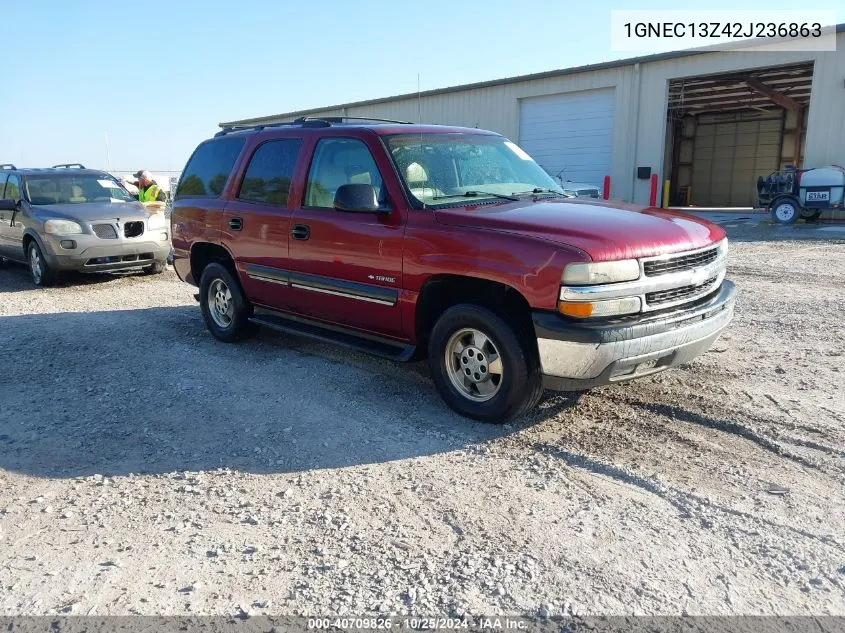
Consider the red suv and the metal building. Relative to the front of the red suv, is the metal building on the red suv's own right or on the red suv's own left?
on the red suv's own left

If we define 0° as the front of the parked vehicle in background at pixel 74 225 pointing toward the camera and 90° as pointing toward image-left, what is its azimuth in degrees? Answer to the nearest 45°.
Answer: approximately 315°

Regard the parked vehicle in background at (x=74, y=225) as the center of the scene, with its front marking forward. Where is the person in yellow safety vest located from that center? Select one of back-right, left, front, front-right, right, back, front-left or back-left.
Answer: left

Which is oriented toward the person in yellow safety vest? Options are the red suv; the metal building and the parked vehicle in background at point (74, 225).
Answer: the metal building

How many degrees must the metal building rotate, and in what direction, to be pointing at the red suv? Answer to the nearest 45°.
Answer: approximately 45° to its left

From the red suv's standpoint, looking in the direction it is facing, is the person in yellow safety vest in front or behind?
behind

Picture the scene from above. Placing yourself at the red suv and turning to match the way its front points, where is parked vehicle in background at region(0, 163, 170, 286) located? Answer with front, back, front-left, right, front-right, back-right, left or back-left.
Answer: back

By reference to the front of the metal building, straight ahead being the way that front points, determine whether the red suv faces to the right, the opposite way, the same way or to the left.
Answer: to the left

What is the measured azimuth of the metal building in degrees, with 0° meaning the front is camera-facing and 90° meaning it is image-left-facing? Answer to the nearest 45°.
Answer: approximately 45°

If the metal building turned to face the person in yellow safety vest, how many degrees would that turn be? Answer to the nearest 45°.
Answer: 0° — it already faces them
